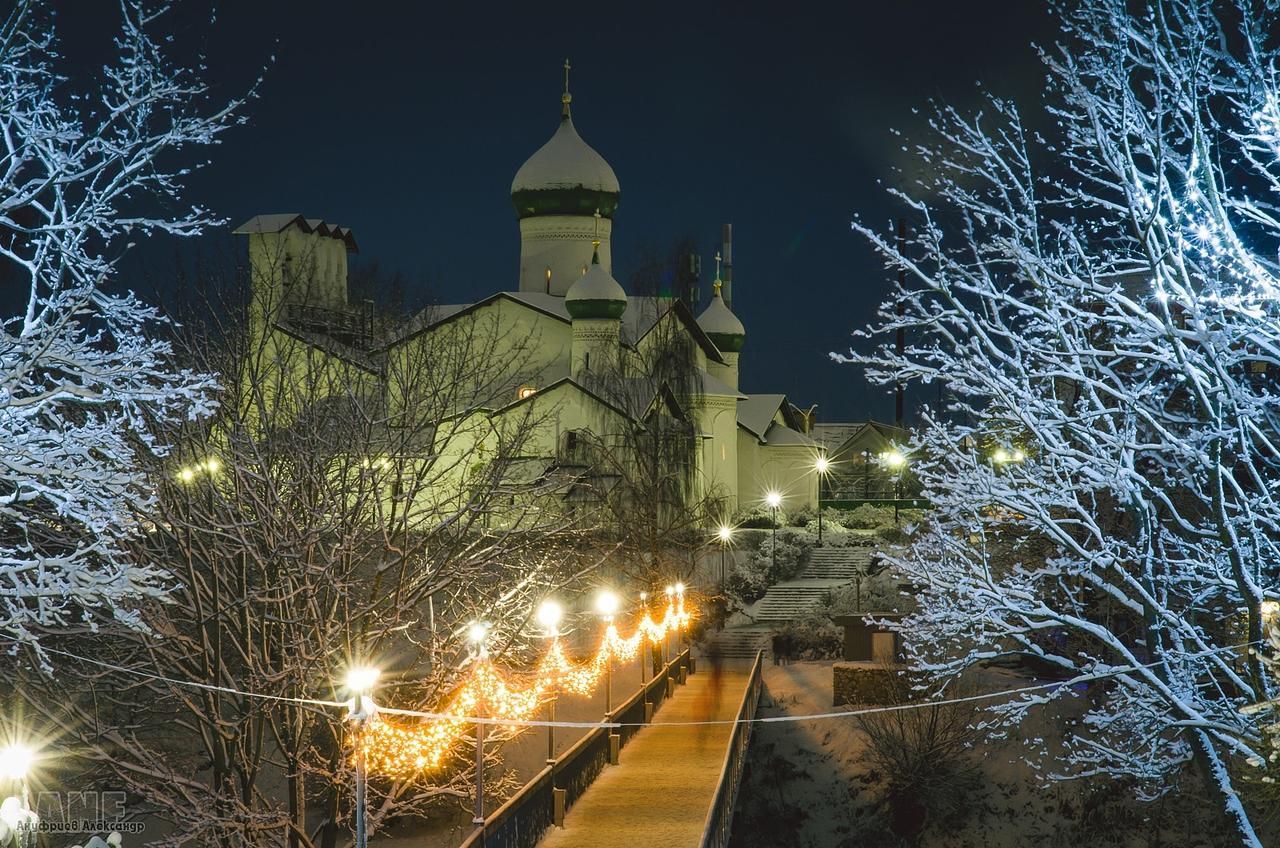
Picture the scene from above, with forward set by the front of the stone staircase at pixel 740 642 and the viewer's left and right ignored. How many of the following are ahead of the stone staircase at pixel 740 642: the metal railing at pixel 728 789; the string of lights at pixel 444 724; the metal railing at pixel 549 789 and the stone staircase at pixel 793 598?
3

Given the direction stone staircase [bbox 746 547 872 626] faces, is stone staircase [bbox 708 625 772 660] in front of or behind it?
in front

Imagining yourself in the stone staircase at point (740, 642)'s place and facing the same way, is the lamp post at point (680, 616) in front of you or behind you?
in front

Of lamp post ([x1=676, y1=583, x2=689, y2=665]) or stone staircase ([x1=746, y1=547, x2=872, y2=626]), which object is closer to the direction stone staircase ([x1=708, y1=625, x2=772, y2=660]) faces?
the lamp post

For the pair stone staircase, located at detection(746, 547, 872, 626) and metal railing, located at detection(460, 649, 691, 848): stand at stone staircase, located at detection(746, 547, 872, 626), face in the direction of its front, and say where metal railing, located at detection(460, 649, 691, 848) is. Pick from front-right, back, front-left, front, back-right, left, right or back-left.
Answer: front-left

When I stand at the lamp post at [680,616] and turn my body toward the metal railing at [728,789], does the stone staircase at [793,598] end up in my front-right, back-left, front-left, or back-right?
back-left

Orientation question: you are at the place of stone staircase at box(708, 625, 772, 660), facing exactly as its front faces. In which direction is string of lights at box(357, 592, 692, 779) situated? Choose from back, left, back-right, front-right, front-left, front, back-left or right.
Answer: front

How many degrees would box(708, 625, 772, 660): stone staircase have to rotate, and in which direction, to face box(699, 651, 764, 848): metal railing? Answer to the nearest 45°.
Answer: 0° — it already faces it

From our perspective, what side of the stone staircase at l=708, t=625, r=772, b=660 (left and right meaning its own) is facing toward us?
front

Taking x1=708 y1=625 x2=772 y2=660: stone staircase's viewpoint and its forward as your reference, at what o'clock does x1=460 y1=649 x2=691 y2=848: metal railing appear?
The metal railing is roughly at 12 o'clock from the stone staircase.

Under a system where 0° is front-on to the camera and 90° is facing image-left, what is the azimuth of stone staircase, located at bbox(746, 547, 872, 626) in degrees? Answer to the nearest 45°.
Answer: approximately 45°
